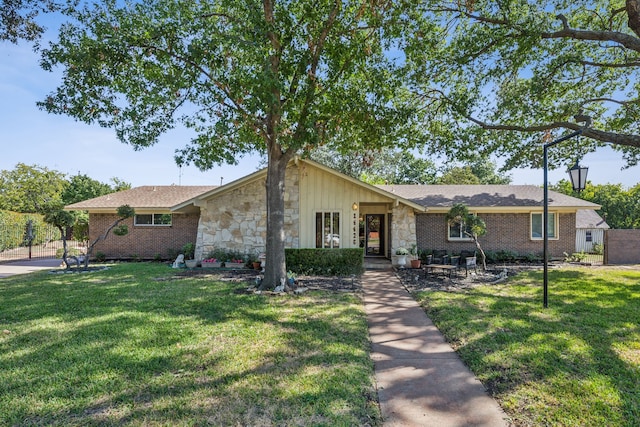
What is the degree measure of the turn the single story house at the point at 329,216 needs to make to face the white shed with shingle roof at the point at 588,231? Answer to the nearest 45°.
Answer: approximately 135° to its left

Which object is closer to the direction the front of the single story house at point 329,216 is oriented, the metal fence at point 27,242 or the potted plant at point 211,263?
the potted plant

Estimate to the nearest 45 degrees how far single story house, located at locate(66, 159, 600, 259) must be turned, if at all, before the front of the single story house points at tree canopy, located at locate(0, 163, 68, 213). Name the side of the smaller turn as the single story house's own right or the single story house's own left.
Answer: approximately 135° to the single story house's own right

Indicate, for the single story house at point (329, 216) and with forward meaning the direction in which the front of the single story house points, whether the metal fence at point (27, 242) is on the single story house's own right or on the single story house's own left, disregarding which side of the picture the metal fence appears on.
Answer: on the single story house's own right

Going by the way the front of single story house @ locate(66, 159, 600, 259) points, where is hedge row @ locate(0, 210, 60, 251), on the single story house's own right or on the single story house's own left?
on the single story house's own right

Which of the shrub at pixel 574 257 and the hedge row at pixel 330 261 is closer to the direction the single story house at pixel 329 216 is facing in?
the hedge row

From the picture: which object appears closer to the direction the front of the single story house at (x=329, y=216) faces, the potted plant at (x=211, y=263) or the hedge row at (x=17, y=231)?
the potted plant

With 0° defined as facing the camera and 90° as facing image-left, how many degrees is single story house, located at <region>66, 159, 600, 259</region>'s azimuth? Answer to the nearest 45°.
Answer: approximately 0°

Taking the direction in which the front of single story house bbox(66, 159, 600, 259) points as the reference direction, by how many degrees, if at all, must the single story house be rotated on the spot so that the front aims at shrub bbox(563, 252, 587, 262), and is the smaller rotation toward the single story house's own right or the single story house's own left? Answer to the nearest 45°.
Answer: approximately 90° to the single story house's own left

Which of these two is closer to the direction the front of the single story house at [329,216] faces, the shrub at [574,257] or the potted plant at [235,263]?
the potted plant
